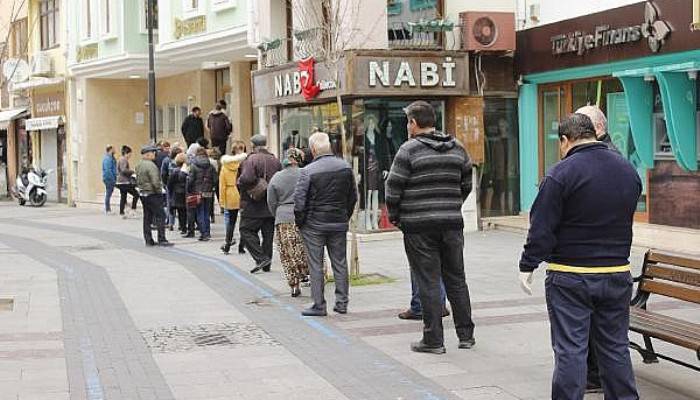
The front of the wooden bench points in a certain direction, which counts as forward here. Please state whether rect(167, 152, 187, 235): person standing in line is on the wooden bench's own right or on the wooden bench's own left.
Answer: on the wooden bench's own right

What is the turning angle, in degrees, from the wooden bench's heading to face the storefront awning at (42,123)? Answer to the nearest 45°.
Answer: approximately 90° to its right

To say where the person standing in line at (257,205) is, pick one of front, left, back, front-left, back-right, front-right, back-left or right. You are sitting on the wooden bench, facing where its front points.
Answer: right

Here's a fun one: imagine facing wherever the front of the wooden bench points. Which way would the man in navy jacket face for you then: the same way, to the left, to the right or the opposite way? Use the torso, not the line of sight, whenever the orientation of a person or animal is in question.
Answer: to the right

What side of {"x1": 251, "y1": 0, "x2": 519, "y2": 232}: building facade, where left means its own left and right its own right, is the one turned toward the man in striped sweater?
front

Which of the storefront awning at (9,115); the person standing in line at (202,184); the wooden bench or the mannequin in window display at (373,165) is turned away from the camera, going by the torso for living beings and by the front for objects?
the person standing in line

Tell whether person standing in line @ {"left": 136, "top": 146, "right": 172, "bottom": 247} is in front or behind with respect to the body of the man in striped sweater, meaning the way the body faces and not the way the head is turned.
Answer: in front

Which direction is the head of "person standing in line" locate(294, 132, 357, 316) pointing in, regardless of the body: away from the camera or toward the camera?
away from the camera

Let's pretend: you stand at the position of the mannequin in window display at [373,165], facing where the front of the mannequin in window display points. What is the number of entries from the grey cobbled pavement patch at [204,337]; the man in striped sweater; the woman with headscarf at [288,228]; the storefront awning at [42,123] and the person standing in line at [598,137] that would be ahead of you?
4

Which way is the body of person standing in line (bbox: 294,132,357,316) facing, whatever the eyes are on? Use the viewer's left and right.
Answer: facing away from the viewer and to the left of the viewer

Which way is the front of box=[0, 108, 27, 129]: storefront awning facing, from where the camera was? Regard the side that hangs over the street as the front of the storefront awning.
facing the viewer and to the right of the viewer

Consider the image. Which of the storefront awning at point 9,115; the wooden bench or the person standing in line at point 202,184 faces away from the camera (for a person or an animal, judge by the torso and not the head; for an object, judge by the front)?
the person standing in line

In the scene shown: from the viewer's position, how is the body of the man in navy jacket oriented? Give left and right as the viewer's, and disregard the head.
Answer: facing away from the viewer and to the left of the viewer

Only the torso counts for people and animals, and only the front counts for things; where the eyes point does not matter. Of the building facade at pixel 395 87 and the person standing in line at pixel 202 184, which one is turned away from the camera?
the person standing in line

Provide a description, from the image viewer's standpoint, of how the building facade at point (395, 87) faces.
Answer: facing the viewer

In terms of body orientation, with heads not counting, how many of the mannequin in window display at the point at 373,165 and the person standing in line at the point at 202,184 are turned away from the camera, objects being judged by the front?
1

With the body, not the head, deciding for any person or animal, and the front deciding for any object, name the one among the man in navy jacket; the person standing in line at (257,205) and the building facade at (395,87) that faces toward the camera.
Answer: the building facade

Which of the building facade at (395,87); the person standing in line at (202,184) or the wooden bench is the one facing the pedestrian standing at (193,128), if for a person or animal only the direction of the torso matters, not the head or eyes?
the person standing in line

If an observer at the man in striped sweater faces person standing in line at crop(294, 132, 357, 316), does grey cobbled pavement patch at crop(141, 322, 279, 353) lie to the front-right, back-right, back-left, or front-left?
front-left

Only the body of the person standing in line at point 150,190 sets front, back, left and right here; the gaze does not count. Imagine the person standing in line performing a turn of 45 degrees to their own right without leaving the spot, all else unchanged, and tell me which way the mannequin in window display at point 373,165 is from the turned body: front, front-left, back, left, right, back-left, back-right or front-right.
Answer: front
